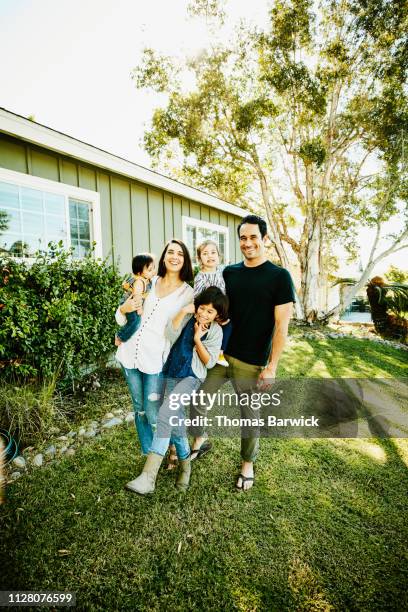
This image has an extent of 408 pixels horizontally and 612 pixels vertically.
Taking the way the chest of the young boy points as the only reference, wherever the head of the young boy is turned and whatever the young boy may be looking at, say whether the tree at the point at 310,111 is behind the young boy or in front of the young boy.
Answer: behind

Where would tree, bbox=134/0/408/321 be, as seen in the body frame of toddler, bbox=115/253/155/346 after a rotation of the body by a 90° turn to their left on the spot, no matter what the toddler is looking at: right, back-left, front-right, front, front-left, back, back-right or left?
front-right

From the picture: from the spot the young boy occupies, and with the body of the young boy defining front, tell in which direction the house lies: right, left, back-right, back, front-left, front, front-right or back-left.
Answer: back-right

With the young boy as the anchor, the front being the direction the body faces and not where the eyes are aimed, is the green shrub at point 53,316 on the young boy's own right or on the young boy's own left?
on the young boy's own right

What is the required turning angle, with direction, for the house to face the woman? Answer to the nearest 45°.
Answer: approximately 45° to its right

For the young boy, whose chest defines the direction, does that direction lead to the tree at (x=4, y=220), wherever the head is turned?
no

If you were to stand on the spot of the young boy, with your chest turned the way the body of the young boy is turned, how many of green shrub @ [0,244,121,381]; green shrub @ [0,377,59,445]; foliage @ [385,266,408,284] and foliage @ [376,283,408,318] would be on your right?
2

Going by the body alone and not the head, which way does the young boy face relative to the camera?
toward the camera

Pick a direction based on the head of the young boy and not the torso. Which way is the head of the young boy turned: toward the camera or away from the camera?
toward the camera

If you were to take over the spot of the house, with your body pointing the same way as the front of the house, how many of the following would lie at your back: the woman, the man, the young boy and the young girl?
0

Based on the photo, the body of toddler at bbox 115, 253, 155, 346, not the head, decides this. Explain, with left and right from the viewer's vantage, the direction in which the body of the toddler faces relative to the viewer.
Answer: facing to the right of the viewer

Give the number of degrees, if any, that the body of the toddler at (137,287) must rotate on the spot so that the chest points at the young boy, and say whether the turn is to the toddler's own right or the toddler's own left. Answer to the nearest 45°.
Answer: approximately 45° to the toddler's own left

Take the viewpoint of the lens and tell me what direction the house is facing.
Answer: facing the viewer and to the right of the viewer

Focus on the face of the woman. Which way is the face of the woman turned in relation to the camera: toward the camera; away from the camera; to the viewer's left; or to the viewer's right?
toward the camera

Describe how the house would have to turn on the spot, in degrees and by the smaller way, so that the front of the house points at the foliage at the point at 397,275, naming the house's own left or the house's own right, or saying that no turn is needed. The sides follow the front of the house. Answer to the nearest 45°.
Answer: approximately 90° to the house's own left

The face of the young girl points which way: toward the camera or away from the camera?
toward the camera
